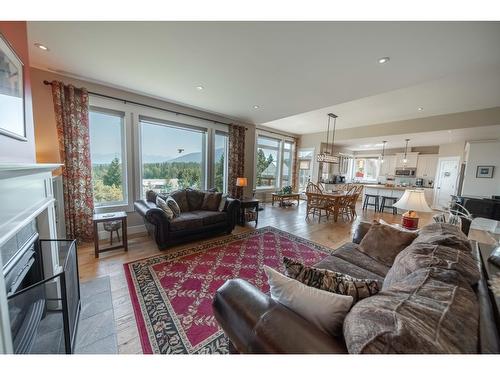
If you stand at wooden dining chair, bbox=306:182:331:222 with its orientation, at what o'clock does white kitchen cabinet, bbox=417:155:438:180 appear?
The white kitchen cabinet is roughly at 12 o'clock from the wooden dining chair.

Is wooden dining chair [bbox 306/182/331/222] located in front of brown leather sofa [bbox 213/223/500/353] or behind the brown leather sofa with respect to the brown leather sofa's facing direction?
in front

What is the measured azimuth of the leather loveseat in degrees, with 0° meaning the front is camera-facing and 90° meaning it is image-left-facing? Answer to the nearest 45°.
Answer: approximately 315°

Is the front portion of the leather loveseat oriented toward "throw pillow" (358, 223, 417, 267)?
yes

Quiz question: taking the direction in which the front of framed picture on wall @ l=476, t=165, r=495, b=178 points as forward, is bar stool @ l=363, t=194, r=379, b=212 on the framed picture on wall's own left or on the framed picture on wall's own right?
on the framed picture on wall's own right

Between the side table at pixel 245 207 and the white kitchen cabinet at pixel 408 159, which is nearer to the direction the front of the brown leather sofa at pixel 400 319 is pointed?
the side table

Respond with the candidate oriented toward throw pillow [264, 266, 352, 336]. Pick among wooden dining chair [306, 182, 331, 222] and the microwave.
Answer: the microwave

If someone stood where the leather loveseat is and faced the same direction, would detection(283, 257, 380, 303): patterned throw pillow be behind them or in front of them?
in front

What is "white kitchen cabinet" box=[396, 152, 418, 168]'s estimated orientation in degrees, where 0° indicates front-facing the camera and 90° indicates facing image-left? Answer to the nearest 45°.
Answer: approximately 0°
